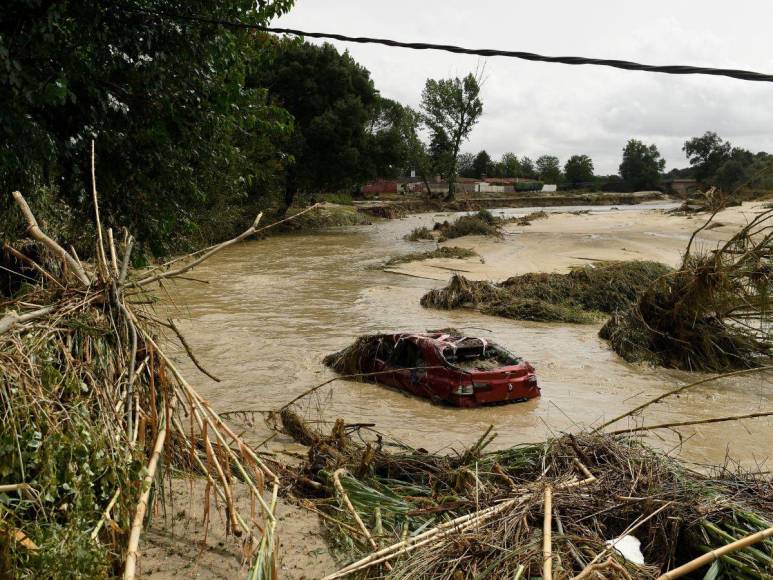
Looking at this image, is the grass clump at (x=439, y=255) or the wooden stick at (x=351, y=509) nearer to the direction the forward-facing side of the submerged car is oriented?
the grass clump

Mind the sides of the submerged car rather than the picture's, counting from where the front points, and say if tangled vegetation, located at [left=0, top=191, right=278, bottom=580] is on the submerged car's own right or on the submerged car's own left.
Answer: on the submerged car's own left

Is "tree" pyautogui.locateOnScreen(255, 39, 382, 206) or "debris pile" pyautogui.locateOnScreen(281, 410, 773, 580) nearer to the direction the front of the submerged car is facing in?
the tree

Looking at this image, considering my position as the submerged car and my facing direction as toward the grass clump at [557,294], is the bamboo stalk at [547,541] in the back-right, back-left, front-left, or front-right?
back-right

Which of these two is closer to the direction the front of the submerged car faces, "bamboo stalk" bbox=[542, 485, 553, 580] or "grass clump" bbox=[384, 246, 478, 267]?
the grass clump

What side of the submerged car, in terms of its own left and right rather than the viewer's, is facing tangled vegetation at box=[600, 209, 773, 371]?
right

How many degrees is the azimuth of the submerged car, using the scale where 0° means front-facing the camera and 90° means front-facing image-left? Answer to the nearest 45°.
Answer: approximately 135°

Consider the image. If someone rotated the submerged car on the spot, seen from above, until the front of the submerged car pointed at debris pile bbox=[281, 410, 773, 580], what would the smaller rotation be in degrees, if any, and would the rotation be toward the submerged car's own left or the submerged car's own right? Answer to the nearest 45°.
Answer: approximately 135° to the submerged car's own left

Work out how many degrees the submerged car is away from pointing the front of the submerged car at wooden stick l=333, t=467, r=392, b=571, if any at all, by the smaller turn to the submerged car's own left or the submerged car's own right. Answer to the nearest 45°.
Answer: approximately 135° to the submerged car's own left

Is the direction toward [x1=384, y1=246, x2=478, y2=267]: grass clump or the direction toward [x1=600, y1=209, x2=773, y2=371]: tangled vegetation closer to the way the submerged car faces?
the grass clump

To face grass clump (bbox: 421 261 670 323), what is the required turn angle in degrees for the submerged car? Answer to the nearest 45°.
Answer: approximately 45° to its right

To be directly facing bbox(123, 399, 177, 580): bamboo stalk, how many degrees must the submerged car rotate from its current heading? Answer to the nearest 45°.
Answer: approximately 135° to its left

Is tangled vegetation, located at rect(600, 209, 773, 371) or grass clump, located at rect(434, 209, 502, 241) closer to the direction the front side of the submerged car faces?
the grass clump
